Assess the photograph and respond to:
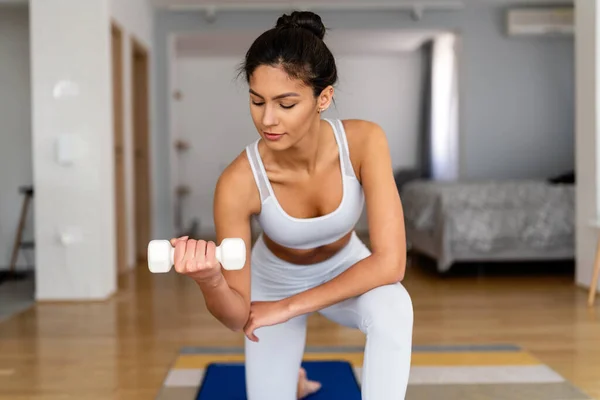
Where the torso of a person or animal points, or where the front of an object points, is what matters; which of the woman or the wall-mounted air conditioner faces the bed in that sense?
the wall-mounted air conditioner

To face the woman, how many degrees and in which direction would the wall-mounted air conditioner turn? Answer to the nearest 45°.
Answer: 0° — it already faces them

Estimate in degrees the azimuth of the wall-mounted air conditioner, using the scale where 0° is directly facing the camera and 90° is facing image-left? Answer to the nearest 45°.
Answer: approximately 0°

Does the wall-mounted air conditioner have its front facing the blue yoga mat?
yes

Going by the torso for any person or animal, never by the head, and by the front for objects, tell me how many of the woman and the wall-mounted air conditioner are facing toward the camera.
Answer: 2

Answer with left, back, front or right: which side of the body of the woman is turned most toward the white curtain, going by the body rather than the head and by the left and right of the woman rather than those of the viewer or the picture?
back

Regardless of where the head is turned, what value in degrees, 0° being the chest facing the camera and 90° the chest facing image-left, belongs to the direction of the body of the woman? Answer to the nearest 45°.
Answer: approximately 0°

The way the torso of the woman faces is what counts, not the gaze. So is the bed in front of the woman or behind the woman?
behind

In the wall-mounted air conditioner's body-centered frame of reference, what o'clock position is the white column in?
The white column is roughly at 1 o'clock from the wall-mounted air conditioner.

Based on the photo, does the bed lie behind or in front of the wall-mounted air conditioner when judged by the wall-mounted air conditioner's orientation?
in front

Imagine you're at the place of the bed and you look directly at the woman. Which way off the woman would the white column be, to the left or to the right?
right

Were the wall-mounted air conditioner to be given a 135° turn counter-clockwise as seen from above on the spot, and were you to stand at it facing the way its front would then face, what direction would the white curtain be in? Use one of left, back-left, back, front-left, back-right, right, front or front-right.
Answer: left
